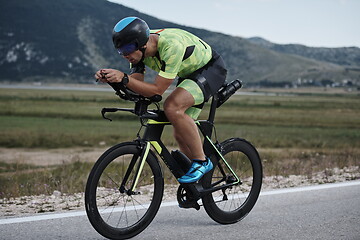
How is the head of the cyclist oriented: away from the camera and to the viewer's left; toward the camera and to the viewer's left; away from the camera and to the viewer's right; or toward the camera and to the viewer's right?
toward the camera and to the viewer's left

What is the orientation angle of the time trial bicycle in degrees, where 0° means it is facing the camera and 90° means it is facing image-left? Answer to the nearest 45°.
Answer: approximately 45°
